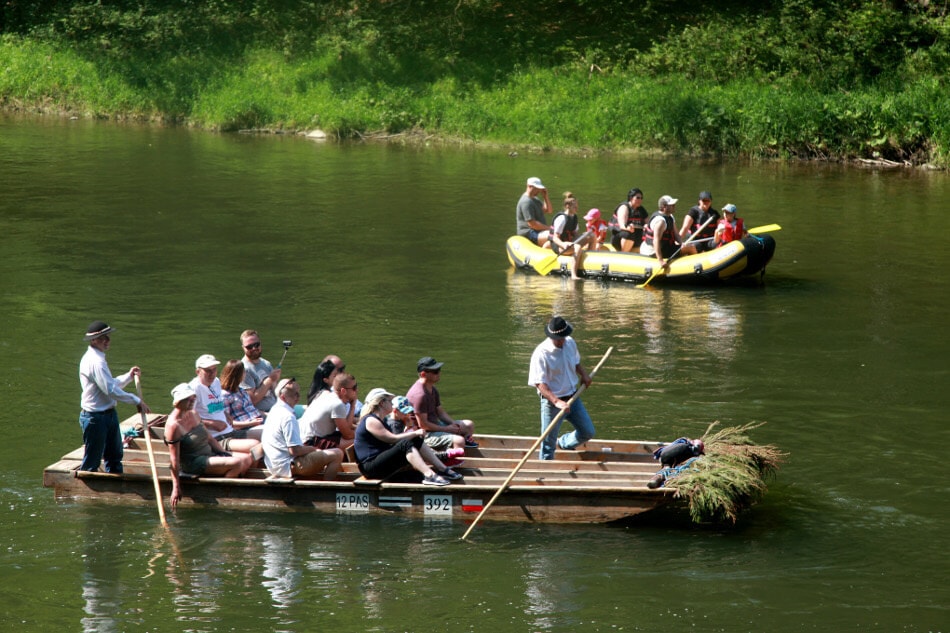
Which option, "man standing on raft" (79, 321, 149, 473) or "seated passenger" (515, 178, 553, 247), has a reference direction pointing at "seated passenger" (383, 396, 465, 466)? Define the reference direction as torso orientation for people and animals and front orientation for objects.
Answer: the man standing on raft

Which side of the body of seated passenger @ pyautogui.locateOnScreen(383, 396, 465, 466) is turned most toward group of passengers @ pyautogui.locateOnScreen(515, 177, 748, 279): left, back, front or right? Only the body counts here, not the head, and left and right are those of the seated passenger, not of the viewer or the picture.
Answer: left

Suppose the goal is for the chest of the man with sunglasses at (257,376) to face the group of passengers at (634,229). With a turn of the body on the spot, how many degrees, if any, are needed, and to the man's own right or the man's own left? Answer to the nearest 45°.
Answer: approximately 90° to the man's own left

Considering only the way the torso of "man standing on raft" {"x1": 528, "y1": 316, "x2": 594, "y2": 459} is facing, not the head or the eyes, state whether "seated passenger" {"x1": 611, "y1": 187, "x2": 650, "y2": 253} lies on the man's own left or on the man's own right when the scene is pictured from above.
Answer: on the man's own left

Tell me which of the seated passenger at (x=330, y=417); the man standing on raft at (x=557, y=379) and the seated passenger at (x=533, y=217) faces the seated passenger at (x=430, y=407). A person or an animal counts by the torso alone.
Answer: the seated passenger at (x=330, y=417)

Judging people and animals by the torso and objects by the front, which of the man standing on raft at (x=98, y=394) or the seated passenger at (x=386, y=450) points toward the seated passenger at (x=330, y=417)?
the man standing on raft

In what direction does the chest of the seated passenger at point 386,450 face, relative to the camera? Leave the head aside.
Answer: to the viewer's right
